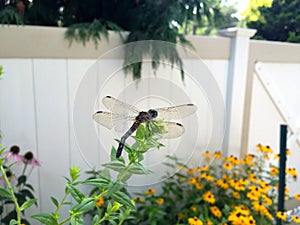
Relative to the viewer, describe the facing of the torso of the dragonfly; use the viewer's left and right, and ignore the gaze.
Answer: facing away from the viewer and to the right of the viewer

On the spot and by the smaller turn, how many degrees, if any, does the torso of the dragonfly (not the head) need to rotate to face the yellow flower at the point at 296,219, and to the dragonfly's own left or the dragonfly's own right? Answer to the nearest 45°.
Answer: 0° — it already faces it

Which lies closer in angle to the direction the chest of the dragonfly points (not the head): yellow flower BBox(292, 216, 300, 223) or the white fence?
the yellow flower

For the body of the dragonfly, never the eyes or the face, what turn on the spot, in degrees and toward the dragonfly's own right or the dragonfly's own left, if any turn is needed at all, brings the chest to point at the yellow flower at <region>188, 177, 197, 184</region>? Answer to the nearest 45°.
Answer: approximately 45° to the dragonfly's own left
